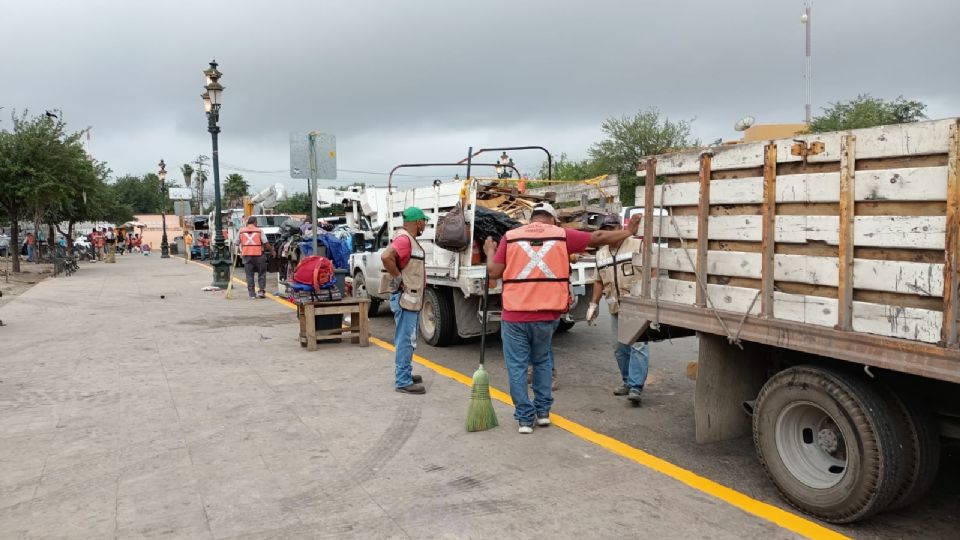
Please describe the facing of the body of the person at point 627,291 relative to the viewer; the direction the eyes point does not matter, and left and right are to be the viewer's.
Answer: facing the viewer and to the left of the viewer

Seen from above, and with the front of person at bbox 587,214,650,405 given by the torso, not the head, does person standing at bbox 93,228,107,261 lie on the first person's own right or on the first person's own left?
on the first person's own right

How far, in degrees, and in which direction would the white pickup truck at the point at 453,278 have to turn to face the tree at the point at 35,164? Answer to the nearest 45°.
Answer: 0° — it already faces it

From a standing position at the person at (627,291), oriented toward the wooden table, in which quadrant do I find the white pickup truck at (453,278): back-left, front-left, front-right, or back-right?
front-right

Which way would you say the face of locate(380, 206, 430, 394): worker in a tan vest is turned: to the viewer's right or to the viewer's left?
to the viewer's right

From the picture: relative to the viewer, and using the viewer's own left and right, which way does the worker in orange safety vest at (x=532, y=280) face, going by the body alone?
facing away from the viewer

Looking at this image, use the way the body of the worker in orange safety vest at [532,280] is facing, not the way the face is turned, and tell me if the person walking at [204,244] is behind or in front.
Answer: in front

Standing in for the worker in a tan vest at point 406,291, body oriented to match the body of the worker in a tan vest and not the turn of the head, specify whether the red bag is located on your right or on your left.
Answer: on your left

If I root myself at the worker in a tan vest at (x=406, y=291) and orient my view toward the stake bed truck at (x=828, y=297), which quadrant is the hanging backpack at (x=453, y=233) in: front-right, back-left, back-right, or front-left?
back-left

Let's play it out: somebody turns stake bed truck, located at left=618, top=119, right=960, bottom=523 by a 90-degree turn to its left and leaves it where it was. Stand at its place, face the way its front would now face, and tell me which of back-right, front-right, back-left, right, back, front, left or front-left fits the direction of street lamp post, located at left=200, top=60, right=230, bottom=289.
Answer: left

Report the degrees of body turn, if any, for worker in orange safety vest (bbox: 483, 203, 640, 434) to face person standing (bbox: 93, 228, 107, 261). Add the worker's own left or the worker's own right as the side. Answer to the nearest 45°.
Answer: approximately 45° to the worker's own left

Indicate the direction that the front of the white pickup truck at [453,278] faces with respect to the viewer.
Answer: facing away from the viewer and to the left of the viewer
